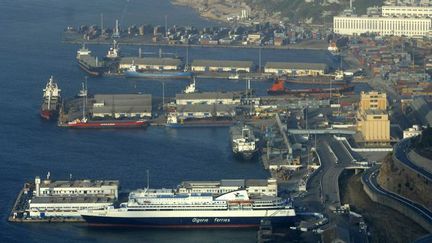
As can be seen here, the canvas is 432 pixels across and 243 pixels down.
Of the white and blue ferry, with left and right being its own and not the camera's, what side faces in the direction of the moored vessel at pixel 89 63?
right

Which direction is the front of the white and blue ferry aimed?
to the viewer's left
